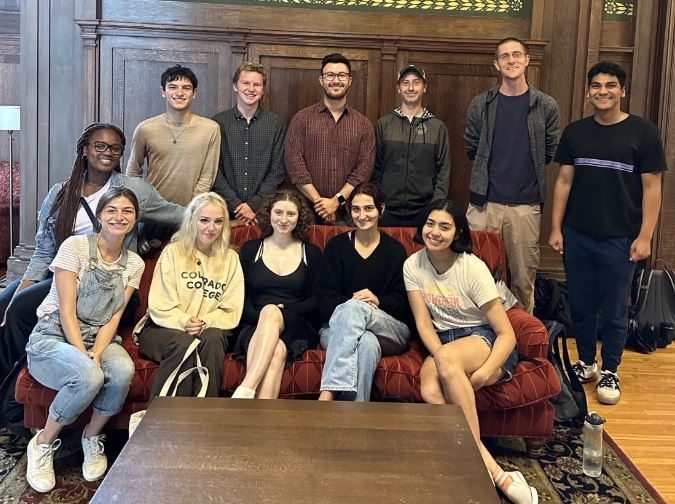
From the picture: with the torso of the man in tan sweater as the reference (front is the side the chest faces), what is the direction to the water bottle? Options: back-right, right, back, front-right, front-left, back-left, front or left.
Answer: front-left

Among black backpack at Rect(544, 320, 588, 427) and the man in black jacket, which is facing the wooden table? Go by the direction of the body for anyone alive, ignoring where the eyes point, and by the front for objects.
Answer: the man in black jacket

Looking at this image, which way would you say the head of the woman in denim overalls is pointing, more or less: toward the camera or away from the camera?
toward the camera

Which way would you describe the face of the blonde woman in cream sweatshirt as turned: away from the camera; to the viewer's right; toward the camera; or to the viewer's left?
toward the camera

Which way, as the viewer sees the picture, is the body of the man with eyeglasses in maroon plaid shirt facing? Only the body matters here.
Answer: toward the camera

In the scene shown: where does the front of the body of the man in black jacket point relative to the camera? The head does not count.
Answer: toward the camera

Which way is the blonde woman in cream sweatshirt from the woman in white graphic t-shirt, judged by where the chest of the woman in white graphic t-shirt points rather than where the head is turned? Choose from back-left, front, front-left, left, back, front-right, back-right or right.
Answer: front-right

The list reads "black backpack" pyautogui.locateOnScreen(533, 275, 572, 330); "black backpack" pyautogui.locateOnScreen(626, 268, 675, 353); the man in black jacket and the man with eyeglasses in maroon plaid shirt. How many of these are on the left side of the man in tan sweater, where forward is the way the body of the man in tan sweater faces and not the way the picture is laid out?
4

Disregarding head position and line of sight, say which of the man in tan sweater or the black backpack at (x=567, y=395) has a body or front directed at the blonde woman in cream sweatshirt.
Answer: the man in tan sweater

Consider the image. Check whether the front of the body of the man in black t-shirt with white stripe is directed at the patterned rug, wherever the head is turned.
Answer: yes

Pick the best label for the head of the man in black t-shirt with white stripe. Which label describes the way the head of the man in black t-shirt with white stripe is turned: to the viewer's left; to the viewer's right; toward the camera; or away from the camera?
toward the camera

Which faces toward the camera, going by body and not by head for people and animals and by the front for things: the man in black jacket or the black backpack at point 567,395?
the man in black jacket

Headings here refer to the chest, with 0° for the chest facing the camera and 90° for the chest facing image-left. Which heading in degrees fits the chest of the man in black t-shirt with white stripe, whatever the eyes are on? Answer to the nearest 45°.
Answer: approximately 0°

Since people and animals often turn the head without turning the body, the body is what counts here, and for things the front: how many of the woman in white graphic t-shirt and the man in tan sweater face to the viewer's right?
0

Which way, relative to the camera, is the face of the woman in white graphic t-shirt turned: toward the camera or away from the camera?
toward the camera

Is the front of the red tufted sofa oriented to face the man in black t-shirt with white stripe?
no

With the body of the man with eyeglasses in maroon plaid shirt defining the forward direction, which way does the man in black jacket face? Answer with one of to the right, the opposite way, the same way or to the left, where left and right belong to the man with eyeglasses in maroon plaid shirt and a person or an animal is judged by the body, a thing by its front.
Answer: the same way

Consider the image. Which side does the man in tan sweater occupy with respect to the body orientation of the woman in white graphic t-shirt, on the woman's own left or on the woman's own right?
on the woman's own right

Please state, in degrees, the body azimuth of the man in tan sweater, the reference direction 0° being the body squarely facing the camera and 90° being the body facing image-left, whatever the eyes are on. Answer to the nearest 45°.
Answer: approximately 0°
